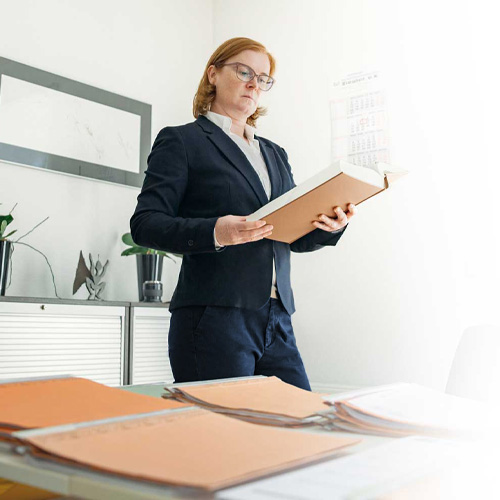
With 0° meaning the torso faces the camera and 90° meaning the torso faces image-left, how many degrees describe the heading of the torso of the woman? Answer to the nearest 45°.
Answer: approximately 315°

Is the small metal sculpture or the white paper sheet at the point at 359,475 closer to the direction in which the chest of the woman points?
the white paper sheet

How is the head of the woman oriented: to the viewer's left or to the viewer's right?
to the viewer's right

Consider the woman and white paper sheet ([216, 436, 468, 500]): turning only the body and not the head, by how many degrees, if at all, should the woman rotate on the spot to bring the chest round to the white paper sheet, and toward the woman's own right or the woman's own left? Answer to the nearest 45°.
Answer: approximately 45° to the woman's own right

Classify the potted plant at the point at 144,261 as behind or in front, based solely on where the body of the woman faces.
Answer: behind

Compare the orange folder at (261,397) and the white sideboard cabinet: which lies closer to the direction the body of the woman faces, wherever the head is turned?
the orange folder

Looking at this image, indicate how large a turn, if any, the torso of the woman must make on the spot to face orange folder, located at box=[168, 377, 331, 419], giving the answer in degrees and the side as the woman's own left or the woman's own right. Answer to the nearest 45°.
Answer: approximately 45° to the woman's own right

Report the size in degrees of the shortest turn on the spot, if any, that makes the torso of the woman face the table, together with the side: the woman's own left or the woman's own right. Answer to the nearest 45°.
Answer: approximately 45° to the woman's own right

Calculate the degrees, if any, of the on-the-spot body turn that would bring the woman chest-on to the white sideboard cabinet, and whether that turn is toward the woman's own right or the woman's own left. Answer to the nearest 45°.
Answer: approximately 180°

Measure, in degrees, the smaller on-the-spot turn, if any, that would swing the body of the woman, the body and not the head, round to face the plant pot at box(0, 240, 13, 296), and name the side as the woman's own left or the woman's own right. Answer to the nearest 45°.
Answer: approximately 180°
